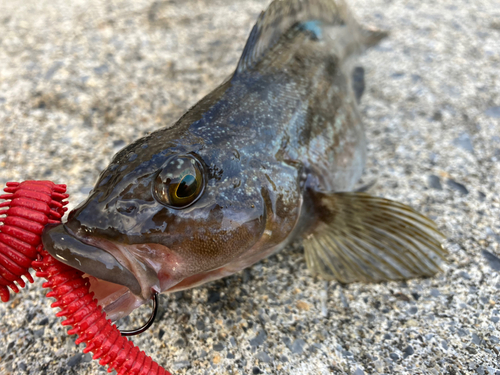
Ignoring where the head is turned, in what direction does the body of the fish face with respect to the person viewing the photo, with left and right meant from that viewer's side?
facing the viewer and to the left of the viewer
